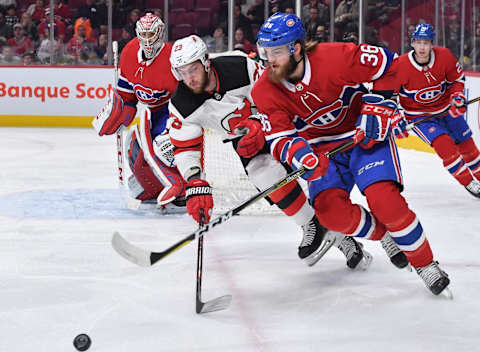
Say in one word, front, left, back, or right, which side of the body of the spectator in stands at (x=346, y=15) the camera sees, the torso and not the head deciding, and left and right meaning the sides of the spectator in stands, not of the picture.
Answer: front

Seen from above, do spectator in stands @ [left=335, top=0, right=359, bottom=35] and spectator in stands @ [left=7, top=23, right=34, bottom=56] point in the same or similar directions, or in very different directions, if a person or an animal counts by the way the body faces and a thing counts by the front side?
same or similar directions

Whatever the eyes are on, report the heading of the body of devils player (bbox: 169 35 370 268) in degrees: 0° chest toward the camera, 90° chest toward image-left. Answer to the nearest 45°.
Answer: approximately 45°

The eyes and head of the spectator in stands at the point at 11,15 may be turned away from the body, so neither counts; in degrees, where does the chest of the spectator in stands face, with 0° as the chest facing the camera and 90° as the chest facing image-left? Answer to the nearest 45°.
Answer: approximately 0°

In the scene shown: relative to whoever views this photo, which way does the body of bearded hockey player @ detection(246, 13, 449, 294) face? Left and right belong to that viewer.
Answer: facing the viewer and to the left of the viewer

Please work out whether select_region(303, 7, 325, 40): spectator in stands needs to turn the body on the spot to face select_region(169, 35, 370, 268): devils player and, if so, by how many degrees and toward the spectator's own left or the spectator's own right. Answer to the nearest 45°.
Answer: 0° — they already face them

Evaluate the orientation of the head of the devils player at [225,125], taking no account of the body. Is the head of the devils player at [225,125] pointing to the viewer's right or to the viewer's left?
to the viewer's left
